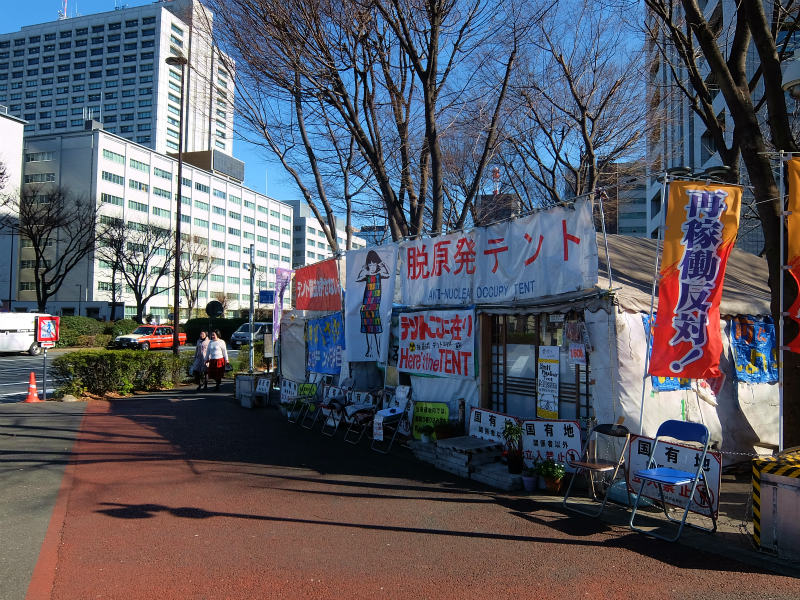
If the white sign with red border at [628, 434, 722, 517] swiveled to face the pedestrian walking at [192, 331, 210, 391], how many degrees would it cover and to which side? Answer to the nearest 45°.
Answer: approximately 90° to its right

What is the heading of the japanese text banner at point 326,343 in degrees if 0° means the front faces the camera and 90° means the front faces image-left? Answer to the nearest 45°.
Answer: approximately 45°

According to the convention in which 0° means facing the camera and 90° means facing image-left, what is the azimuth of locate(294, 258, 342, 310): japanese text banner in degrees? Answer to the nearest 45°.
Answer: approximately 45°

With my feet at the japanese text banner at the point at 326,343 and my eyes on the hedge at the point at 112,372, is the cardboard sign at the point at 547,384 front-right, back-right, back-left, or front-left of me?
back-left

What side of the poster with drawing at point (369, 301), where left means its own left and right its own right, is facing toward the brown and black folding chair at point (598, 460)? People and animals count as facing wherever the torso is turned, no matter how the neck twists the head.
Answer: left

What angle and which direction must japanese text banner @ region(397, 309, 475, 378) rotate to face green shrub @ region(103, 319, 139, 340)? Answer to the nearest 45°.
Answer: approximately 90° to its right

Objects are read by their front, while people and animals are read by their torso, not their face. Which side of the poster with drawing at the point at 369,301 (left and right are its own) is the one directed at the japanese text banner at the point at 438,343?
left

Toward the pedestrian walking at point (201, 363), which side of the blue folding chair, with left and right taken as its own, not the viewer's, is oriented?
right

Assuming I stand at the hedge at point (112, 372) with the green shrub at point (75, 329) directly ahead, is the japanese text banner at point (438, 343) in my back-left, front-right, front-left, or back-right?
back-right
